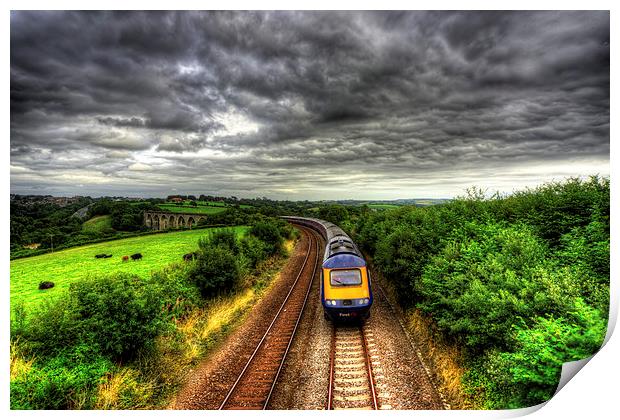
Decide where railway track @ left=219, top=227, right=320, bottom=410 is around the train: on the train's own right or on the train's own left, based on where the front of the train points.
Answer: on the train's own right

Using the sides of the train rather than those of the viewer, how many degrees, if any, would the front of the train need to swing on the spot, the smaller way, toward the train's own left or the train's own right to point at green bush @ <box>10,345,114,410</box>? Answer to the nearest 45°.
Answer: approximately 45° to the train's own right

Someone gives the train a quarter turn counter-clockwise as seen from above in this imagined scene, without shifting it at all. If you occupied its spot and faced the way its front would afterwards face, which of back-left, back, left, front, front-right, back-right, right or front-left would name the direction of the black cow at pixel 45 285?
back

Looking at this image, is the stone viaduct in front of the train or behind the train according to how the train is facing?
behind

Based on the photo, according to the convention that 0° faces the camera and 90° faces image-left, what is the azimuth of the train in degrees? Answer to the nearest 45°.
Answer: approximately 0°

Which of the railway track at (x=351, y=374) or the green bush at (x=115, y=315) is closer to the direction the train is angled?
the railway track

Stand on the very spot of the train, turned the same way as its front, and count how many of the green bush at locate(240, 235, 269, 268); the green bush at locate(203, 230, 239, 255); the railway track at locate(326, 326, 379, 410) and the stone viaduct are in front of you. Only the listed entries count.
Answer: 1

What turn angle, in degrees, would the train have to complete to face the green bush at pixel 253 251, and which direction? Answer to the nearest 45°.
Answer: approximately 135° to its right

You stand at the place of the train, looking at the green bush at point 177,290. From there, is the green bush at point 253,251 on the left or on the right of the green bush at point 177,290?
right

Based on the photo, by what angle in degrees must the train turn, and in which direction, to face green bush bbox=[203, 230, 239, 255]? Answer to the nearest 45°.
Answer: approximately 135° to its right

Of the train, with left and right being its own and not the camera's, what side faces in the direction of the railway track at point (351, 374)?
front
